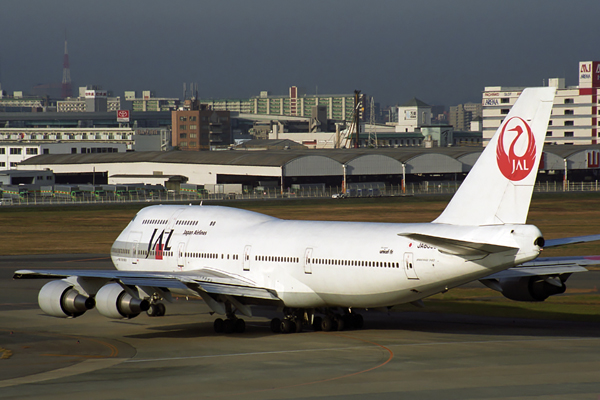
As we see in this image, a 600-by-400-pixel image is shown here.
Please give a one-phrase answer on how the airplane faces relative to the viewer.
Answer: facing away from the viewer and to the left of the viewer
